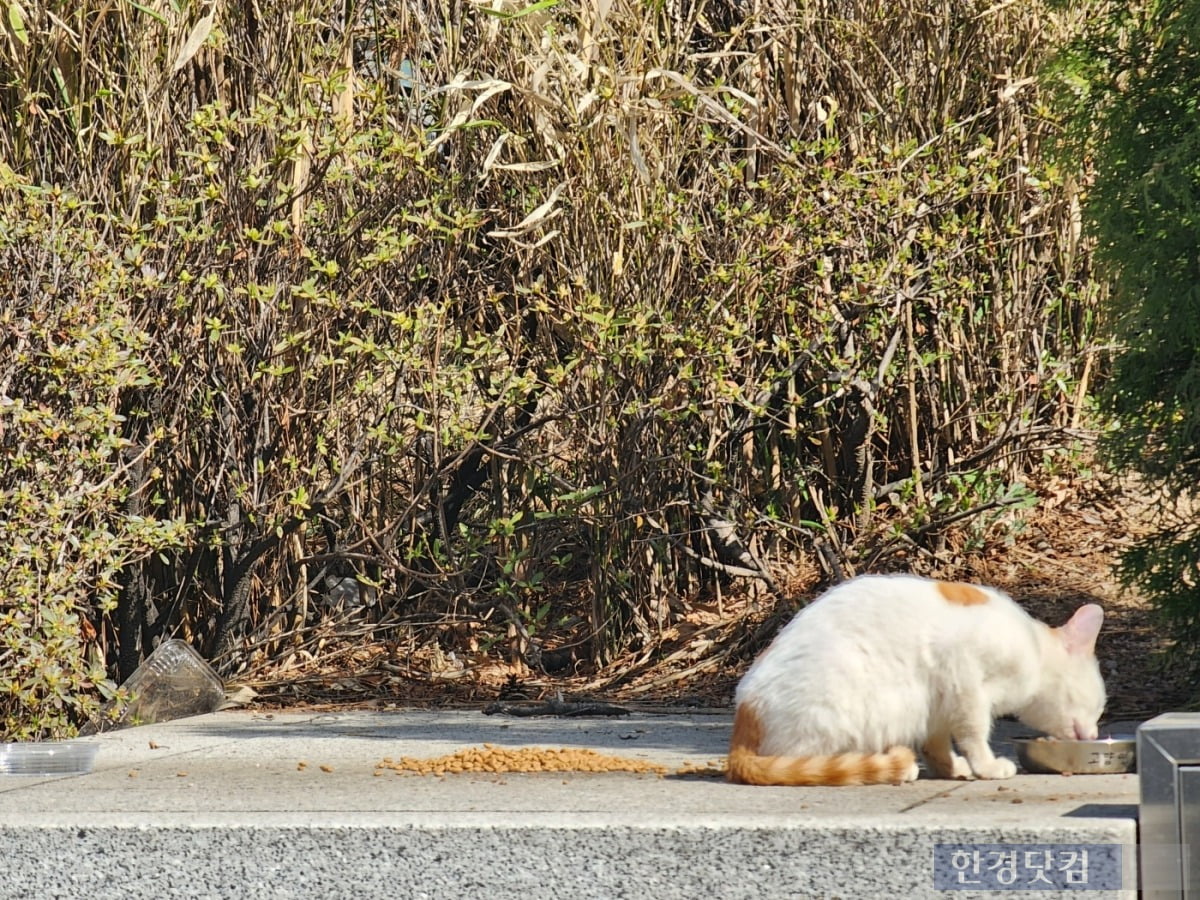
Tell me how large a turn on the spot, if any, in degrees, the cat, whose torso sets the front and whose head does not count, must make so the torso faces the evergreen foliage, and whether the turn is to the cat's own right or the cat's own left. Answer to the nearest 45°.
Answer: approximately 45° to the cat's own left

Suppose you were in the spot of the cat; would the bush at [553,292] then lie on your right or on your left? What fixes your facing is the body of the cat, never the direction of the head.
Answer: on your left

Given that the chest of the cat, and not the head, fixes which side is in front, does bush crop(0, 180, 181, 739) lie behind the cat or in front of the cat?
behind

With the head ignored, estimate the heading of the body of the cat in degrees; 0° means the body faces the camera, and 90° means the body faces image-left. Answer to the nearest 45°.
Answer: approximately 270°
